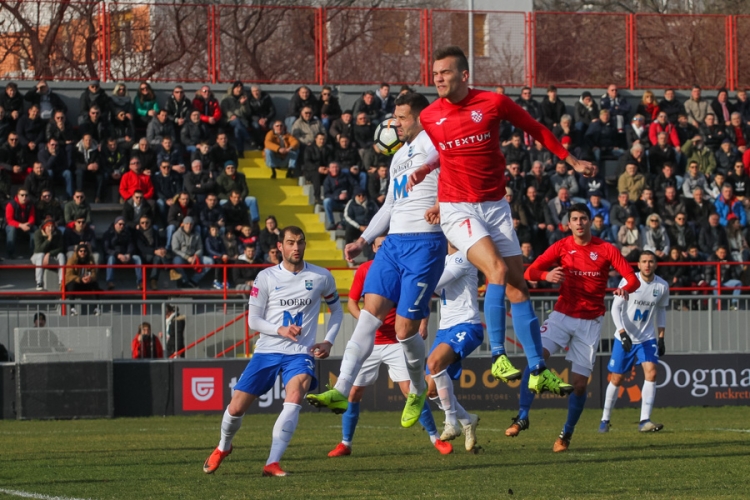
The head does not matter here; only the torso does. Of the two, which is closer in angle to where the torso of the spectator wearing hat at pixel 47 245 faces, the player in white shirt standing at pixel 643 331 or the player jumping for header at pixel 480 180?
the player jumping for header

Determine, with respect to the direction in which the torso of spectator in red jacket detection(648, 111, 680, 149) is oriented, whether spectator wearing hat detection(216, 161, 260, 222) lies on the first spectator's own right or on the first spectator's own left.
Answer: on the first spectator's own right

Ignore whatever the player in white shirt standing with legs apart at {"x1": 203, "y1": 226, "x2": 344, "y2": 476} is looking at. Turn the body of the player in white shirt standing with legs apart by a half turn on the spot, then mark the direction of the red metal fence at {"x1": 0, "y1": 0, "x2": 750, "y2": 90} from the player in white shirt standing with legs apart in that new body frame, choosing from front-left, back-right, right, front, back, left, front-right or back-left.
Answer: front

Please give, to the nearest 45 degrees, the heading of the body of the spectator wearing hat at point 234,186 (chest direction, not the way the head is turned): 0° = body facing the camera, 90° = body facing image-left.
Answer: approximately 0°

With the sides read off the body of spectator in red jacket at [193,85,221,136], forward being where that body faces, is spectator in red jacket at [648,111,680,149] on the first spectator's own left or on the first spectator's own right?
on the first spectator's own left

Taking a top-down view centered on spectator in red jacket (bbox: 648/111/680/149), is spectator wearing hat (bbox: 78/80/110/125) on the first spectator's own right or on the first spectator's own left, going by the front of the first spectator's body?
on the first spectator's own right

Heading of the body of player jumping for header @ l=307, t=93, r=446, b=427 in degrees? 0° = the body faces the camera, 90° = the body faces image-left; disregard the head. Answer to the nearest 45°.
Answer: approximately 45°

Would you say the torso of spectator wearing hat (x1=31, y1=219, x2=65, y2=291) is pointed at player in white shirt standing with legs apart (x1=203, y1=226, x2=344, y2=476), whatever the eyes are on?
yes

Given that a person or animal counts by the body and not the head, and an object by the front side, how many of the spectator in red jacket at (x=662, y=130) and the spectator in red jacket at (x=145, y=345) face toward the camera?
2

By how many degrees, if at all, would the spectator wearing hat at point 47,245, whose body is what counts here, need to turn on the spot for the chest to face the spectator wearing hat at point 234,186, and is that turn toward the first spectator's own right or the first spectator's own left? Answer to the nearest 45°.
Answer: approximately 135° to the first spectator's own left
